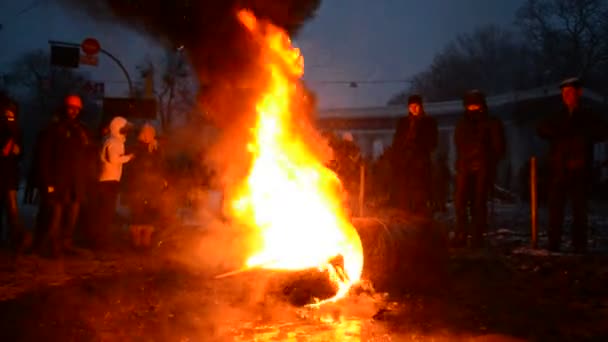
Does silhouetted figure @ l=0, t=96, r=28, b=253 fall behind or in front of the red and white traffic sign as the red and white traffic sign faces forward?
in front

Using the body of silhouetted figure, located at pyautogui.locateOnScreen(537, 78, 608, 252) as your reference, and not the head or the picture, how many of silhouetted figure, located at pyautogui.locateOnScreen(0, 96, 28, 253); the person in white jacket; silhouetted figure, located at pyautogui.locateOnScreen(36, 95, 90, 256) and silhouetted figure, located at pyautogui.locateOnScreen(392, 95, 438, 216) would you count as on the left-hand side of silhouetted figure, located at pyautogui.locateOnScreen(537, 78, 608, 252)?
0

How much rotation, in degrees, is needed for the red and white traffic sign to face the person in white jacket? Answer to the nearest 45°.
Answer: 0° — it already faces them

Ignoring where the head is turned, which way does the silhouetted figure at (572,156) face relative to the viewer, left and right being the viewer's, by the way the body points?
facing the viewer

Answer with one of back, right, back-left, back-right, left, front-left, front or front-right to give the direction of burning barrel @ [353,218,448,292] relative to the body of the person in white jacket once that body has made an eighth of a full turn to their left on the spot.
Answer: right

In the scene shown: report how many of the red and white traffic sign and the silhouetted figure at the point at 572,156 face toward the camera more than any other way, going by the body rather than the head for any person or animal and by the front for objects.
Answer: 2

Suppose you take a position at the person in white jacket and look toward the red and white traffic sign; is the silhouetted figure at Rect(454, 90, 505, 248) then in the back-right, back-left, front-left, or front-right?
back-right

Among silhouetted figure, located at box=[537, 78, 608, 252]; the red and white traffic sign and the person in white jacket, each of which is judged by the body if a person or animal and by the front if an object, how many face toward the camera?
2

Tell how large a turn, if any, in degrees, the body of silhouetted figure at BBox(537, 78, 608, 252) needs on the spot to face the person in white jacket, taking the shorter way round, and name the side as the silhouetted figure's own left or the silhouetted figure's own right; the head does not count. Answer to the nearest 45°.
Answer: approximately 90° to the silhouetted figure's own right

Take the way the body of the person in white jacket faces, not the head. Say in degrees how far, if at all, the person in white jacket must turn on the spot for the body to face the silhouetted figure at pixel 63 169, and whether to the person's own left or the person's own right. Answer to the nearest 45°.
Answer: approximately 135° to the person's own right

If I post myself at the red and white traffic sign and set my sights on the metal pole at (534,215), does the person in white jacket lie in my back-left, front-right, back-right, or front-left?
front-right

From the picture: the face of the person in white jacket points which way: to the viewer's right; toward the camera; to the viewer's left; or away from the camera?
to the viewer's right

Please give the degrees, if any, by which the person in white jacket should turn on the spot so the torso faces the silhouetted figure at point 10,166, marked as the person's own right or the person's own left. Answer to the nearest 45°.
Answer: approximately 180°

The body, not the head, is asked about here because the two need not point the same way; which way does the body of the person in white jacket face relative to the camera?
to the viewer's right

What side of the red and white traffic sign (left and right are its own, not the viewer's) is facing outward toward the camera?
front
